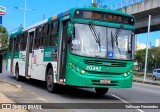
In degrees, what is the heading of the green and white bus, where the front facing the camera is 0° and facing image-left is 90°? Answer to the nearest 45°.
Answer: approximately 315°
